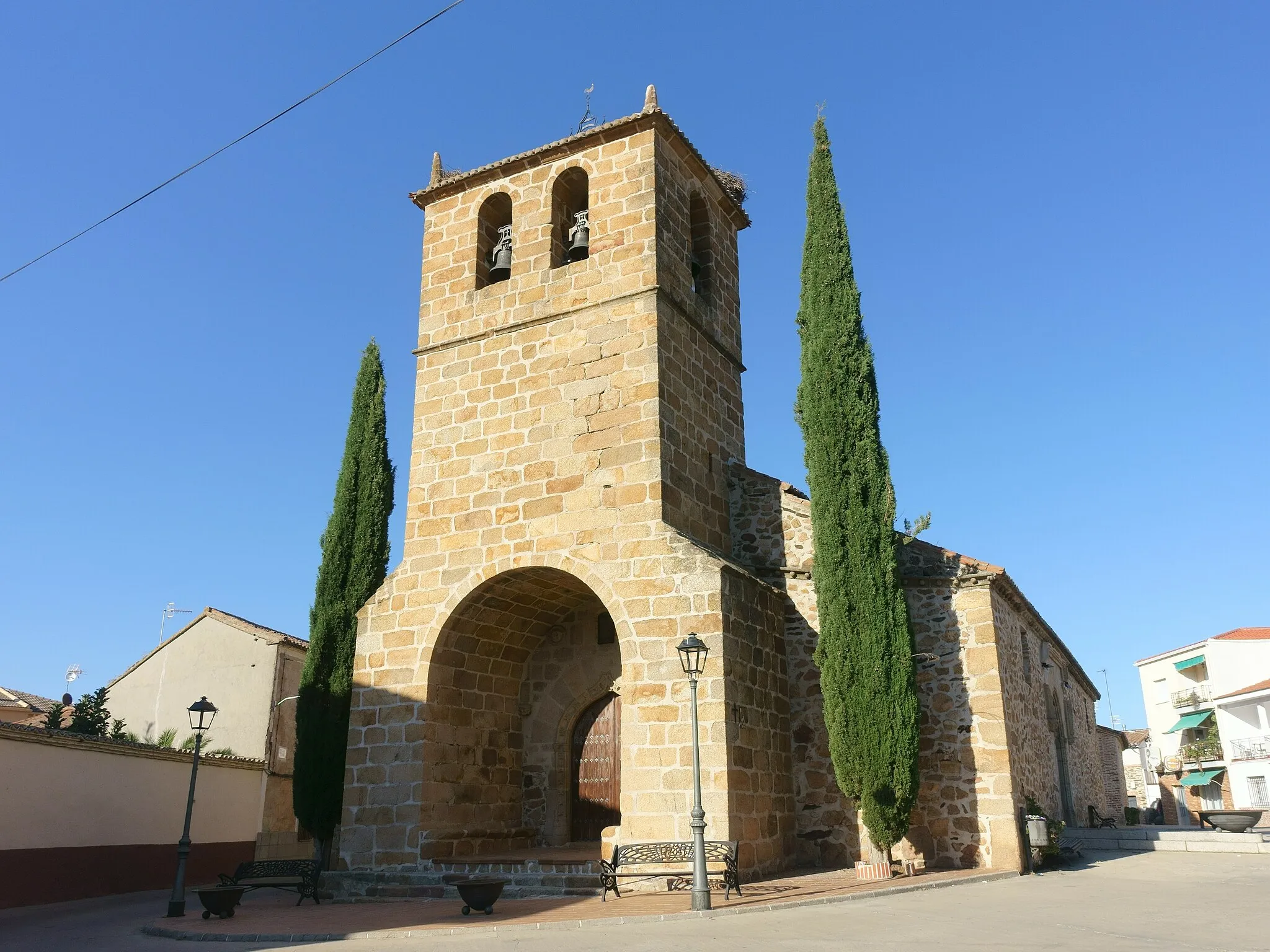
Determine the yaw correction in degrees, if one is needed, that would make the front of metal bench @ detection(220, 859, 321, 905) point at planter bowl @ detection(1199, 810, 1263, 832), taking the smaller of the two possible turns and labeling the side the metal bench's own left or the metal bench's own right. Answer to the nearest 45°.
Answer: approximately 135° to the metal bench's own left

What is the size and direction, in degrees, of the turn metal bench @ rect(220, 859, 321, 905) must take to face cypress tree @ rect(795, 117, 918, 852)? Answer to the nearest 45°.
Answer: approximately 90° to its left

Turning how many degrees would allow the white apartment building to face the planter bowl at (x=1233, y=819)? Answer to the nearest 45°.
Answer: approximately 45° to its left

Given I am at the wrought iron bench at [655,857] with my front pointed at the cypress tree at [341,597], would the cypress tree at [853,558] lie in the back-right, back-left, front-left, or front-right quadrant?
back-right

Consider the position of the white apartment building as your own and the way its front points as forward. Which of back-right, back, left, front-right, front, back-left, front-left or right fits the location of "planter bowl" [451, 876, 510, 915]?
front-left

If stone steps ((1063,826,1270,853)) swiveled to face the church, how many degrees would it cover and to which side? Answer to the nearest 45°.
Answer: approximately 45° to its right

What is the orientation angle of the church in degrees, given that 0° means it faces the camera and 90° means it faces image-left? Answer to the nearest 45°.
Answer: approximately 45°

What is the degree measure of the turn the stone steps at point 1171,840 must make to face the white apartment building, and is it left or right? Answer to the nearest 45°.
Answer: approximately 180°

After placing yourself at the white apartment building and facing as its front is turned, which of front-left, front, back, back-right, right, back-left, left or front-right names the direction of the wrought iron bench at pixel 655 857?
front-left
